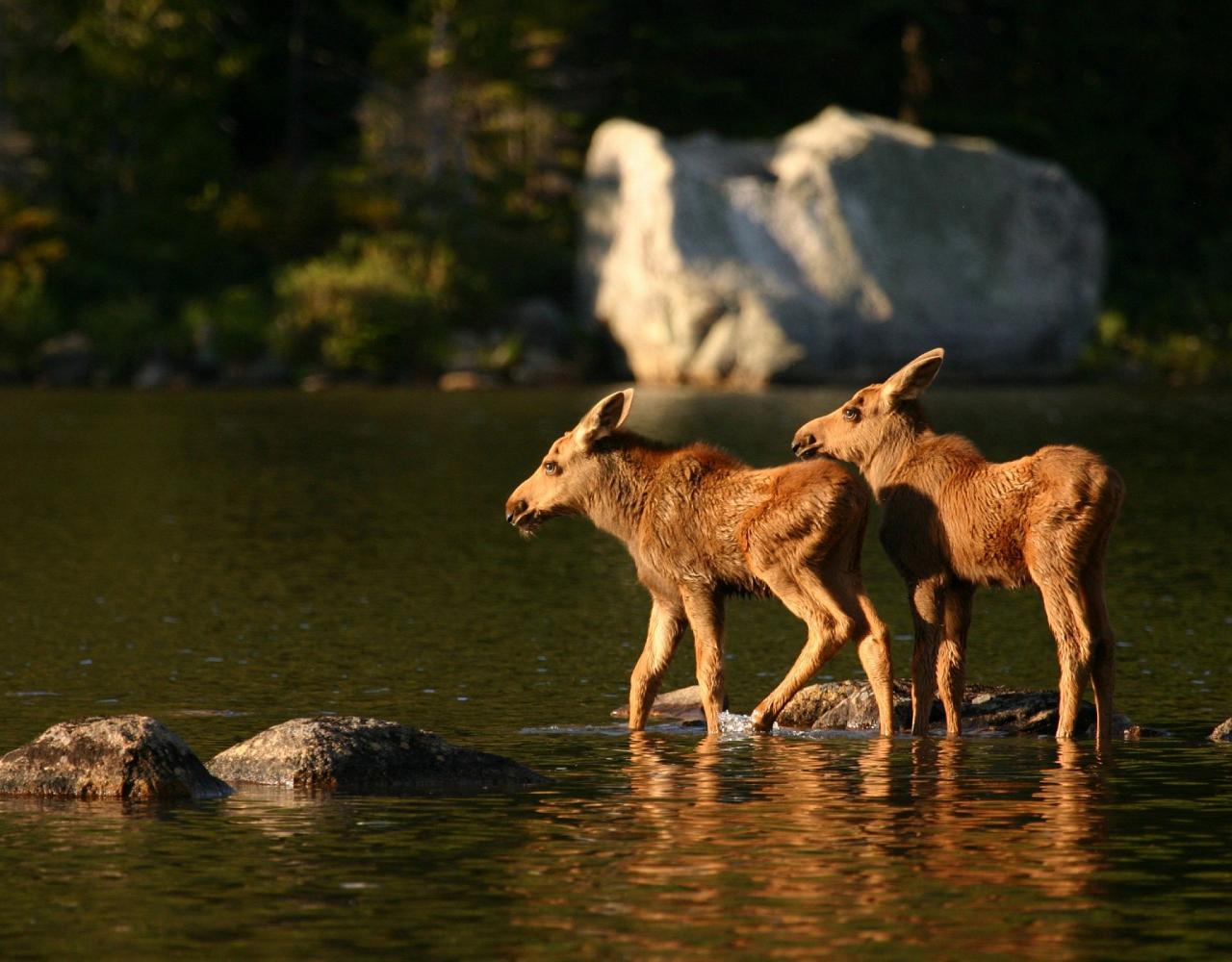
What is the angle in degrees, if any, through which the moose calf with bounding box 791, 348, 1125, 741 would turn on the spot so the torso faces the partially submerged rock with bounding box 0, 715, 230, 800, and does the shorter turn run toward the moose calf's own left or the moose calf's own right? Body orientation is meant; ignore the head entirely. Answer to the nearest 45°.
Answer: approximately 45° to the moose calf's own left

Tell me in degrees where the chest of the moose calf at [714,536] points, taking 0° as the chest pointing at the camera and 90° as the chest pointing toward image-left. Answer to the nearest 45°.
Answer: approximately 90°

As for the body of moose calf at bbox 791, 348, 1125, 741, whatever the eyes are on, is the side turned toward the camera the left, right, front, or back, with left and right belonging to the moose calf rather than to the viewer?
left

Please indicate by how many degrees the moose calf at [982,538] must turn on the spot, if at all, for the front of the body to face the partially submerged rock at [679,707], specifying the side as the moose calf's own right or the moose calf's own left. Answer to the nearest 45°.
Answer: approximately 45° to the moose calf's own right

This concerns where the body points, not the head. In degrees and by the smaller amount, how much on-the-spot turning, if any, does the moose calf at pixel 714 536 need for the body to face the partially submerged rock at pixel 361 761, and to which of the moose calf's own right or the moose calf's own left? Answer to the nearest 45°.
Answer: approximately 45° to the moose calf's own left

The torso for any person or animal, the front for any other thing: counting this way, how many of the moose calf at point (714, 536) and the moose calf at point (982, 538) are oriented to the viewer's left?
2

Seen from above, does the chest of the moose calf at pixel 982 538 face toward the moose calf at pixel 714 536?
yes

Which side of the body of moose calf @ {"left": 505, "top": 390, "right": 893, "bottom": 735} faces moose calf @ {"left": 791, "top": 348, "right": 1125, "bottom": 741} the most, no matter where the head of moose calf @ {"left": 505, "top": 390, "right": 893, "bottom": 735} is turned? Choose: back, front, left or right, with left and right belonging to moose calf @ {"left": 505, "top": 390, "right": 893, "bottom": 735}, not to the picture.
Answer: back
